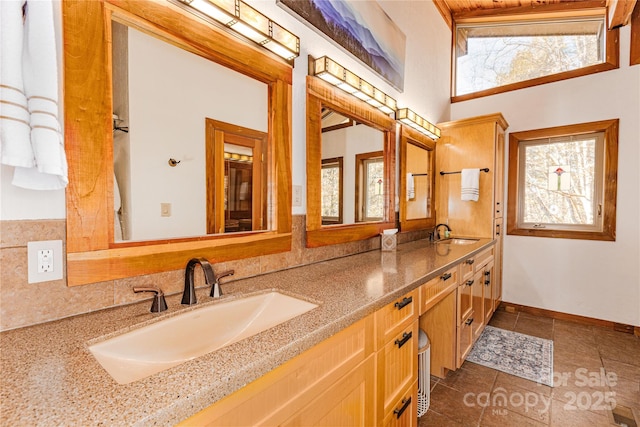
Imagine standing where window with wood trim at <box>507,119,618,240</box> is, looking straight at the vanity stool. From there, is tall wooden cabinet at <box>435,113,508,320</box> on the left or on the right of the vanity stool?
right

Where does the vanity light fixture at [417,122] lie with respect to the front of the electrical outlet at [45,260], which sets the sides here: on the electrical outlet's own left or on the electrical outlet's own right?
on the electrical outlet's own left

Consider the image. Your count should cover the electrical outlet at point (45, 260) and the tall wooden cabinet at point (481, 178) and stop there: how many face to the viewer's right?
1

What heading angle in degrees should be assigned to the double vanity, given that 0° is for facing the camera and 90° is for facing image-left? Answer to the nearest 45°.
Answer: approximately 315°

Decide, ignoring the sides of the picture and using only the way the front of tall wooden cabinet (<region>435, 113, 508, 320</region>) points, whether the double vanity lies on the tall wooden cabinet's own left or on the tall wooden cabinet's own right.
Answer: on the tall wooden cabinet's own right

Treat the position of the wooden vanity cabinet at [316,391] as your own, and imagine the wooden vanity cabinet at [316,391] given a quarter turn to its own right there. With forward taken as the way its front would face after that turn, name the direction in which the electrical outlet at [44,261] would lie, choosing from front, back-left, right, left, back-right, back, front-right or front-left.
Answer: front-right

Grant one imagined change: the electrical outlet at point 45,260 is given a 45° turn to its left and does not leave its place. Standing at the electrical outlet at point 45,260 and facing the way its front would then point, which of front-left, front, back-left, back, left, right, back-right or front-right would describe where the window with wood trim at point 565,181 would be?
front-left
